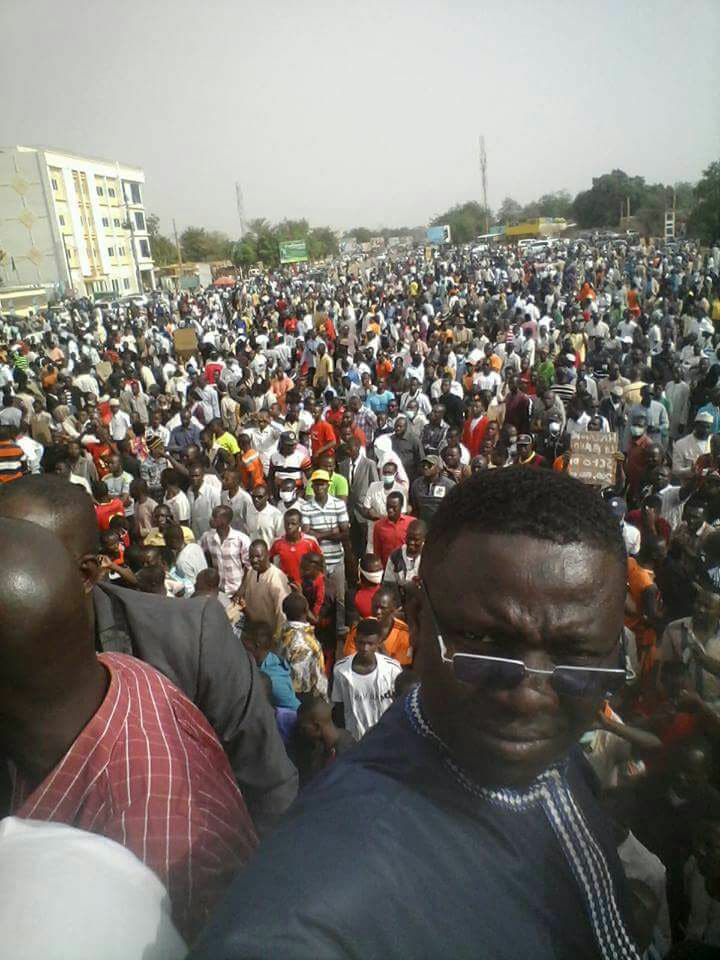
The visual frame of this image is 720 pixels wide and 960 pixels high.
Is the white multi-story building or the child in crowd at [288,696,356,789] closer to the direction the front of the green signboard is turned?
the child in crowd

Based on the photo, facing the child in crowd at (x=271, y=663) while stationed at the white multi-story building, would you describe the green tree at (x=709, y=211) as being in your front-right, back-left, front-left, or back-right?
front-left

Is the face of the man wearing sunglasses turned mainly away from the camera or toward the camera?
toward the camera

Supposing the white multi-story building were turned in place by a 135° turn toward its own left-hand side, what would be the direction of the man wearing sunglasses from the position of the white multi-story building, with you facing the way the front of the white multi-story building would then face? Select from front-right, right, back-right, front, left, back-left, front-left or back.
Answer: back

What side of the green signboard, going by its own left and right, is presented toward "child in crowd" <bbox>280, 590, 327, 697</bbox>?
front

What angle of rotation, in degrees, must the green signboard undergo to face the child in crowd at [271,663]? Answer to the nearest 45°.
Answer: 0° — it already faces them

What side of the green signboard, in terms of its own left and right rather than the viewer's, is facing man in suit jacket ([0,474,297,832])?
front

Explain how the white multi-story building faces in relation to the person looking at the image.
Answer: facing the viewer and to the right of the viewer

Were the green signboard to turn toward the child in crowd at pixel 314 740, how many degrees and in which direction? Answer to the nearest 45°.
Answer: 0° — it already faces them

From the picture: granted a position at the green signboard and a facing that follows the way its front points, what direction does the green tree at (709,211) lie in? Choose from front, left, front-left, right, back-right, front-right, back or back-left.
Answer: front-left

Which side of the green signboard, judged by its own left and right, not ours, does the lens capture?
front

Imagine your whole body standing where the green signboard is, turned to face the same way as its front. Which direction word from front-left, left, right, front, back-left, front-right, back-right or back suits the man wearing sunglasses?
front

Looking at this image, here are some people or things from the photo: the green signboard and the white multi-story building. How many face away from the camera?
0

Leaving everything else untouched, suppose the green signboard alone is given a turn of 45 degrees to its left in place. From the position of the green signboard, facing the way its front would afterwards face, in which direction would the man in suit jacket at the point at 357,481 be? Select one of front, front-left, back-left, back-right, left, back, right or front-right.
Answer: front-right
